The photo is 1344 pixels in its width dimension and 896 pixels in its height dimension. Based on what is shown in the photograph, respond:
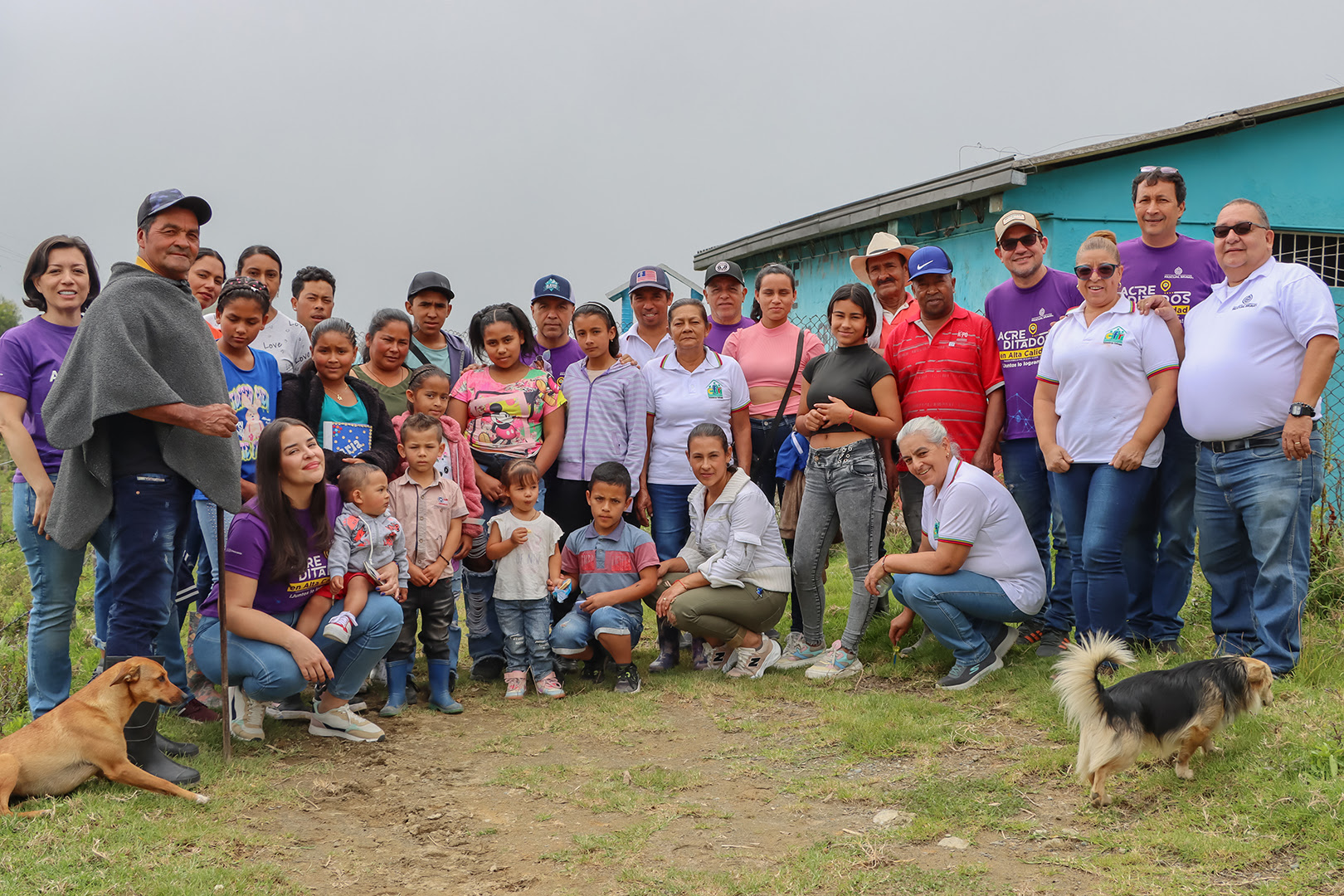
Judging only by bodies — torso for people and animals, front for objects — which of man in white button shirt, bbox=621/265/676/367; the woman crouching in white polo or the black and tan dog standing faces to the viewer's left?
the woman crouching in white polo

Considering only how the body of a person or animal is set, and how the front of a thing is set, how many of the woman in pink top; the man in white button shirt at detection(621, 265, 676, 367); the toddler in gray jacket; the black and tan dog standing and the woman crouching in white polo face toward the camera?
3

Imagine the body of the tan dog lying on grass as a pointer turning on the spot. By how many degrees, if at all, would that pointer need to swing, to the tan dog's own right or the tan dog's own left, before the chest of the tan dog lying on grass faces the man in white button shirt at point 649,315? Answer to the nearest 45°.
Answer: approximately 45° to the tan dog's own left

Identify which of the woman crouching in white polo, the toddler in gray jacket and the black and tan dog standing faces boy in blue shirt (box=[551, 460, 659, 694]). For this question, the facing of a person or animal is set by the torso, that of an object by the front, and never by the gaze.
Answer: the woman crouching in white polo

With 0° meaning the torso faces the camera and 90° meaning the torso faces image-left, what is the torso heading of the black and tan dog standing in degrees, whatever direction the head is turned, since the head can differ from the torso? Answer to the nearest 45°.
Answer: approximately 225°

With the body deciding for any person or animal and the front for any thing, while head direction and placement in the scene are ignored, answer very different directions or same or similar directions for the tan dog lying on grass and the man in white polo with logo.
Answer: very different directions

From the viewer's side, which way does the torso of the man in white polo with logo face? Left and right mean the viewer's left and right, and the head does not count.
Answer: facing the viewer and to the left of the viewer

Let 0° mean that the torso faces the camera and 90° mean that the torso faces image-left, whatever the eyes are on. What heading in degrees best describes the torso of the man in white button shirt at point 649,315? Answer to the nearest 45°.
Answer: approximately 0°

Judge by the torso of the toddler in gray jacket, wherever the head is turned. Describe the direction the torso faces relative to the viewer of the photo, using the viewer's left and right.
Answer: facing the viewer

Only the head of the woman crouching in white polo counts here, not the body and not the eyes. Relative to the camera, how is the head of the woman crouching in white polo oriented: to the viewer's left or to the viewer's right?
to the viewer's left

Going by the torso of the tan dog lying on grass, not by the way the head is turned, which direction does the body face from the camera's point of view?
to the viewer's right
